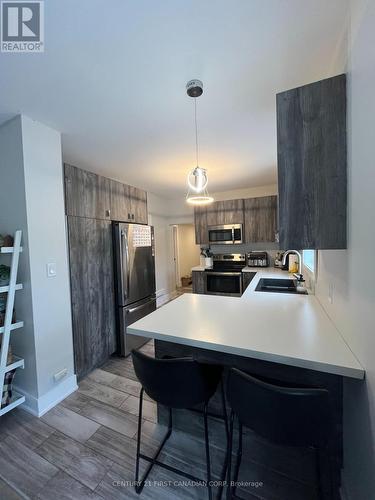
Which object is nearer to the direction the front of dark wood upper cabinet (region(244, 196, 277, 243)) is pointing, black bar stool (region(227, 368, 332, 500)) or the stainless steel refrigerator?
the black bar stool

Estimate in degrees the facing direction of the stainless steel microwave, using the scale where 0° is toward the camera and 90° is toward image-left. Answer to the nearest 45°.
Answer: approximately 0°

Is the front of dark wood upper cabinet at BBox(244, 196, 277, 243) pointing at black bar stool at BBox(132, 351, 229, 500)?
yes

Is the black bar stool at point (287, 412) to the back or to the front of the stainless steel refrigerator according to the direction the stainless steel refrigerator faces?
to the front

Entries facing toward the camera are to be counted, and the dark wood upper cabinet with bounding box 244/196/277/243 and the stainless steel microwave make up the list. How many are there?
2

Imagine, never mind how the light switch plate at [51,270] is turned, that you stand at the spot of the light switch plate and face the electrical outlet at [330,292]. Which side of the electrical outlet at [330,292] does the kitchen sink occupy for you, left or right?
left

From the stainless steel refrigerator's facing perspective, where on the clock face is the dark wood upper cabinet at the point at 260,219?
The dark wood upper cabinet is roughly at 10 o'clock from the stainless steel refrigerator.

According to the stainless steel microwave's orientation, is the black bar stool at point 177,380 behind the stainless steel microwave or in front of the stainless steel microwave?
in front

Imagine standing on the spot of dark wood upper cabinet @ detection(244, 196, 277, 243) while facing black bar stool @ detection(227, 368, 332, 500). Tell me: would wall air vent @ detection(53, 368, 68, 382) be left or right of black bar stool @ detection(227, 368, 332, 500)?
right

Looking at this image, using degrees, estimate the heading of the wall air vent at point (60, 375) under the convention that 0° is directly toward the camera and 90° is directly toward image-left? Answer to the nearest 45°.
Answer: approximately 315°

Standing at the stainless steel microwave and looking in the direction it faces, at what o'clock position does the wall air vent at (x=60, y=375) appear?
The wall air vent is roughly at 1 o'clock from the stainless steel microwave.
